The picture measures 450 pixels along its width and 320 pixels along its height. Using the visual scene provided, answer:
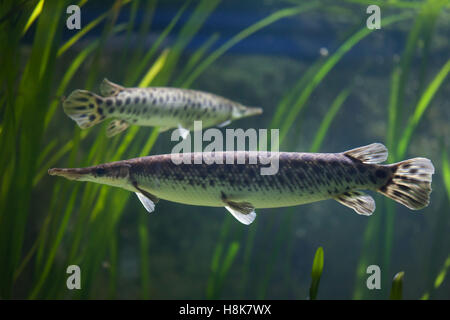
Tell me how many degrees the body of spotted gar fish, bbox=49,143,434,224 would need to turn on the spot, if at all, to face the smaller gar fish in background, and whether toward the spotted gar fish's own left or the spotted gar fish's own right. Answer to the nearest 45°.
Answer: approximately 45° to the spotted gar fish's own right

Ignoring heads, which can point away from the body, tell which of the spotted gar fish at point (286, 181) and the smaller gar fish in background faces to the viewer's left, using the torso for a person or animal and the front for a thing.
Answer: the spotted gar fish

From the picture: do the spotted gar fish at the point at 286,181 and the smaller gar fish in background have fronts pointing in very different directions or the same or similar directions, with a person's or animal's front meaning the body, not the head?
very different directions

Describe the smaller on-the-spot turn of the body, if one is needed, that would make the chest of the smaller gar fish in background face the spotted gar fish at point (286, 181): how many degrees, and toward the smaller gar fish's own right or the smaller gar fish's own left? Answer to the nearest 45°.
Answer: approximately 45° to the smaller gar fish's own right

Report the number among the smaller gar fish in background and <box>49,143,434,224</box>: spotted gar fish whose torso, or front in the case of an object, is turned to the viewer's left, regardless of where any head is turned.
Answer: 1

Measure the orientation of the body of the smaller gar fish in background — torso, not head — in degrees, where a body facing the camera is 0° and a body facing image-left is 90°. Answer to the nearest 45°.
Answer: approximately 270°

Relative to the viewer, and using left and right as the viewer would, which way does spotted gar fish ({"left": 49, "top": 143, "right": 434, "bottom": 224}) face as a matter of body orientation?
facing to the left of the viewer
